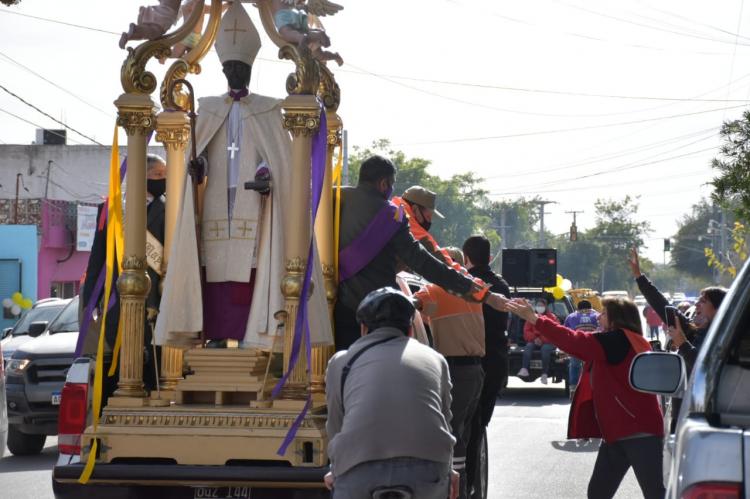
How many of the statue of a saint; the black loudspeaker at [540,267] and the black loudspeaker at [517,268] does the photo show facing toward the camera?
3

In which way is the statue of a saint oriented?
toward the camera

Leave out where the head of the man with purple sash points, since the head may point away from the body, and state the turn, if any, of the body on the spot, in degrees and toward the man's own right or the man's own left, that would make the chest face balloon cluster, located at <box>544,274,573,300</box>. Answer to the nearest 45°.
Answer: approximately 45° to the man's own left

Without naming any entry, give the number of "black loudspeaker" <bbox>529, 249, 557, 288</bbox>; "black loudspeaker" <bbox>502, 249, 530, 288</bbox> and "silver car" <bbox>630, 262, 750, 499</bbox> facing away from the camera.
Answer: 1

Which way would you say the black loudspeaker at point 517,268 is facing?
toward the camera

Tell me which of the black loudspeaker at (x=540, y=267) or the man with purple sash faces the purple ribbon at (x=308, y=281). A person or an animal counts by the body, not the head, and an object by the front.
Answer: the black loudspeaker

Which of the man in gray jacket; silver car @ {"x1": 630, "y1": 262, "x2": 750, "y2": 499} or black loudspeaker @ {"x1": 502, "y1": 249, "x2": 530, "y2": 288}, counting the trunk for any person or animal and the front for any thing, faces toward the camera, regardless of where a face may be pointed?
the black loudspeaker

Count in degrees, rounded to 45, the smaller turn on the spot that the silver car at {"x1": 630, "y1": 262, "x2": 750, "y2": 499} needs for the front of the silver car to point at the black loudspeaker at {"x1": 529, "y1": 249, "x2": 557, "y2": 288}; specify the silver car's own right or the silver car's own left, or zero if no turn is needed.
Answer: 0° — it already faces it

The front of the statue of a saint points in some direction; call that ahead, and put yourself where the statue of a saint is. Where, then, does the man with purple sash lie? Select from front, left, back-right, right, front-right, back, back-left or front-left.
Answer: left

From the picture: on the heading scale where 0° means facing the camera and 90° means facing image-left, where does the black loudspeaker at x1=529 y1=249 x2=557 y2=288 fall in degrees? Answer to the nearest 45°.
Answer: approximately 0°

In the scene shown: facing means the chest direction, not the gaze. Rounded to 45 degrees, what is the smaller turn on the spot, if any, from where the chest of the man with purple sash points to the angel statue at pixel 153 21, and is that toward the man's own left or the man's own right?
approximately 135° to the man's own left

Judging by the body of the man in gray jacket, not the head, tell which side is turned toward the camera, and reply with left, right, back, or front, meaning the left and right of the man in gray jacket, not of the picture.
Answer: back

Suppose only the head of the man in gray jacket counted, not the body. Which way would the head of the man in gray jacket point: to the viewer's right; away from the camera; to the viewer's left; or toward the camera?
away from the camera

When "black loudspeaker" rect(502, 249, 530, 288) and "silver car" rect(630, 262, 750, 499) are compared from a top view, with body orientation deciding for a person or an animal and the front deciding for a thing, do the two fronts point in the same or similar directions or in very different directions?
very different directions

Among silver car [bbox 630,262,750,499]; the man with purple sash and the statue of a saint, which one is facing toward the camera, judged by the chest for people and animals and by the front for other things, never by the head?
the statue of a saint

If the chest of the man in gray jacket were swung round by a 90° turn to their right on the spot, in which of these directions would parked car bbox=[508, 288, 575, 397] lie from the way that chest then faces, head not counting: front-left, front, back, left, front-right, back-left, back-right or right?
left

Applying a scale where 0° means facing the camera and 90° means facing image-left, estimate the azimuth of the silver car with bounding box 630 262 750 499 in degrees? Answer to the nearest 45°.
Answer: approximately 180°

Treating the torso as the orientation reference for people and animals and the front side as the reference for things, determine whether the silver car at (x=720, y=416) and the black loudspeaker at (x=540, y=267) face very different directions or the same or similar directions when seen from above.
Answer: very different directions

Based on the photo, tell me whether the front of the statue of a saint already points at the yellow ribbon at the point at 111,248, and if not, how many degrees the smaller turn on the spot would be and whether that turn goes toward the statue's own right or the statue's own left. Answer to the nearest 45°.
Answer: approximately 90° to the statue's own right

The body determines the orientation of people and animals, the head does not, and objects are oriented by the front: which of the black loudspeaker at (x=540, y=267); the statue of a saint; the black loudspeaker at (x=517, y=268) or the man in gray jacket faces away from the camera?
the man in gray jacket
